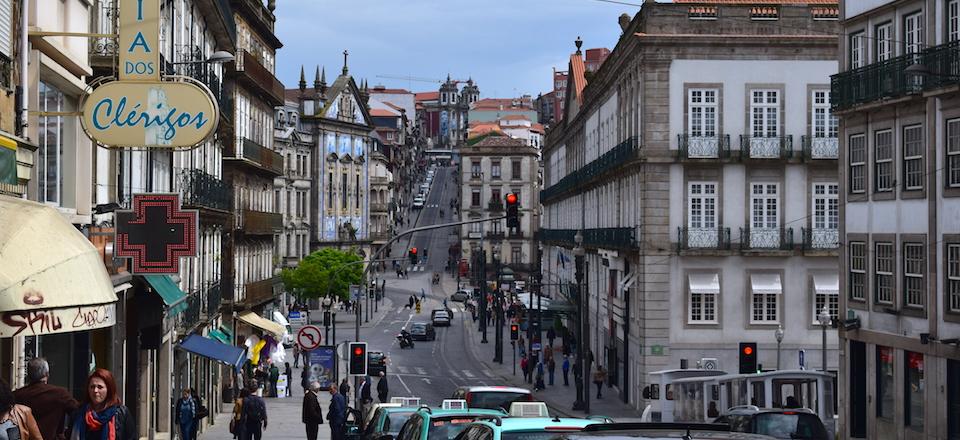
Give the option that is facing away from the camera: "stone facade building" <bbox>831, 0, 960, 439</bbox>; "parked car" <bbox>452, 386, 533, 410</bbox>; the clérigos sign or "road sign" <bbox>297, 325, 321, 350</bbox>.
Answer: the parked car

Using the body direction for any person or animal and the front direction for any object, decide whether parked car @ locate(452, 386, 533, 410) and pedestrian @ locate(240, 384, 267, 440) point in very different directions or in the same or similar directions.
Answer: same or similar directions

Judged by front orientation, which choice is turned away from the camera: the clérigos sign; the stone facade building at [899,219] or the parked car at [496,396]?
the parked car

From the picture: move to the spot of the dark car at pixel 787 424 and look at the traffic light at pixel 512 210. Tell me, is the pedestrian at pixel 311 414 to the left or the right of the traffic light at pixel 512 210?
left

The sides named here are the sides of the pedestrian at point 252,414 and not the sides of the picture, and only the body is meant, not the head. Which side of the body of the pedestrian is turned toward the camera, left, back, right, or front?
back

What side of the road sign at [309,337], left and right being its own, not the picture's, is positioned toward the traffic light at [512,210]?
left

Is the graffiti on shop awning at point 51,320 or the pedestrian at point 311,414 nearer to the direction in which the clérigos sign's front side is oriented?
the graffiti on shop awning

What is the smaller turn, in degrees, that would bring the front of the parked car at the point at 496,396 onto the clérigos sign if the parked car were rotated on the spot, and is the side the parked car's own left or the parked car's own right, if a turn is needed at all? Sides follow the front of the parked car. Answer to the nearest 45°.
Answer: approximately 135° to the parked car's own left

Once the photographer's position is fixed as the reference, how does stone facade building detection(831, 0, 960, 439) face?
facing the viewer and to the left of the viewer

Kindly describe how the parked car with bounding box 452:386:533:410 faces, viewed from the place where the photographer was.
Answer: facing away from the viewer
